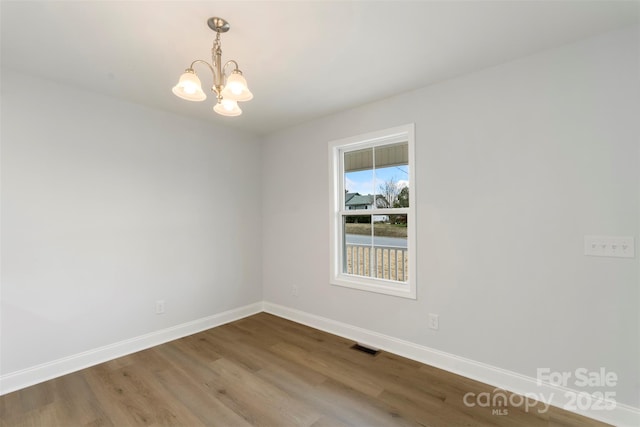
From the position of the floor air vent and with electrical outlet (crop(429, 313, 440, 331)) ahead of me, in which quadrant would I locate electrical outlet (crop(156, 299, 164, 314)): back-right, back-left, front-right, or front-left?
back-right

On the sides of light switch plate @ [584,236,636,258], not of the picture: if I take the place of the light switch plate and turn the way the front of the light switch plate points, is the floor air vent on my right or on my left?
on my right

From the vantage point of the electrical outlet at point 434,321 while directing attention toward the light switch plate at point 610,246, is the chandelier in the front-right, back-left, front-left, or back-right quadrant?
back-right

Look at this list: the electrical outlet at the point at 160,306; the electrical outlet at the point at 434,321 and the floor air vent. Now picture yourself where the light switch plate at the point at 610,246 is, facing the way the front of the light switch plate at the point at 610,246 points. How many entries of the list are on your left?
0

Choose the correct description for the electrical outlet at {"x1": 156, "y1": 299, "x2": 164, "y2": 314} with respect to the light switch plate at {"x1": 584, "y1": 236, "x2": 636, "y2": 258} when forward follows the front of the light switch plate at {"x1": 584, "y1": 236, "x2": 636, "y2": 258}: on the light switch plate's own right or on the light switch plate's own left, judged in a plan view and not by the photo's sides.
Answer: on the light switch plate's own right

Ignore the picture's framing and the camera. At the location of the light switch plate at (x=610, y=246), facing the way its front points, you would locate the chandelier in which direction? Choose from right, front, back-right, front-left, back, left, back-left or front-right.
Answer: front-right

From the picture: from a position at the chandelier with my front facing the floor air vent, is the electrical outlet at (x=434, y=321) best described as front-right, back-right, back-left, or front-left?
front-right

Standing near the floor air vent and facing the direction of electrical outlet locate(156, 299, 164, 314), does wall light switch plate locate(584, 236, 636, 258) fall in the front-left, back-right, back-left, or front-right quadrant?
back-left

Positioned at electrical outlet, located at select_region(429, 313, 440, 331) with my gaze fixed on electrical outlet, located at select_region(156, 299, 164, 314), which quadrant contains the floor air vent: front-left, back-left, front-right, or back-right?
front-right

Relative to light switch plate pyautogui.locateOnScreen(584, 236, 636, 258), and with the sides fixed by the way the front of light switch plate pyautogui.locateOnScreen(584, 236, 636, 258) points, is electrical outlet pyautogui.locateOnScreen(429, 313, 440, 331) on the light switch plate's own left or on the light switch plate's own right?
on the light switch plate's own right

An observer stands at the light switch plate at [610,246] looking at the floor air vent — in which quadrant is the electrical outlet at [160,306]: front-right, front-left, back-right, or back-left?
front-left

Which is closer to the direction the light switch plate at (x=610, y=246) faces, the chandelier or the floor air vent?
the chandelier

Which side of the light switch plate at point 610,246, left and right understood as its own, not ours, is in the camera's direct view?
front
